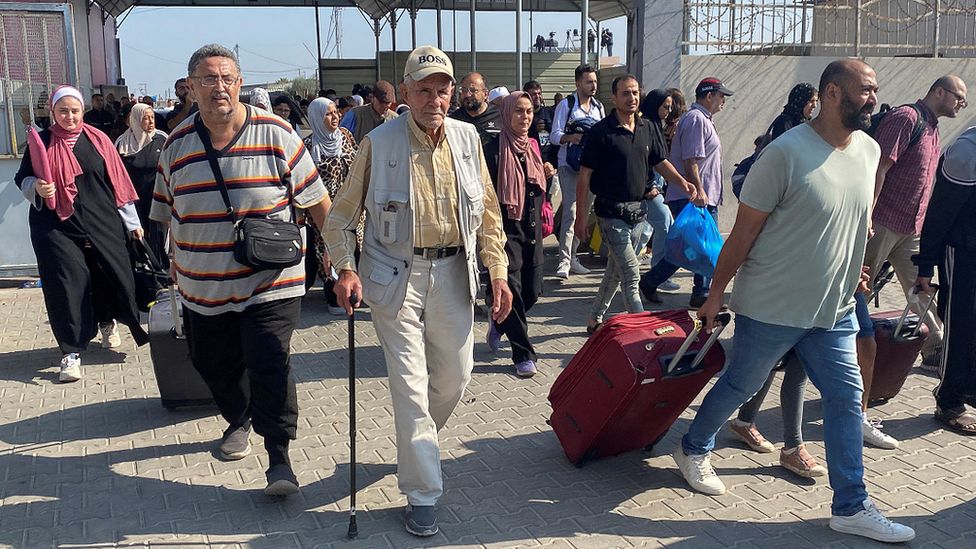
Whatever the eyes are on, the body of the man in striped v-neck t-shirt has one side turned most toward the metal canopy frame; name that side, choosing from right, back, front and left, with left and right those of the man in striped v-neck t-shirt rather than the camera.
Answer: back

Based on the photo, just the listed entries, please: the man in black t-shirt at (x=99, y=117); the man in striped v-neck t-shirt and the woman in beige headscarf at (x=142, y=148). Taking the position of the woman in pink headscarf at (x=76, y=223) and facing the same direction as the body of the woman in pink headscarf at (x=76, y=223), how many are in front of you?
1

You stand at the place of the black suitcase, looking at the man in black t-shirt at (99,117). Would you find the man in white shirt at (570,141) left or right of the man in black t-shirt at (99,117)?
right

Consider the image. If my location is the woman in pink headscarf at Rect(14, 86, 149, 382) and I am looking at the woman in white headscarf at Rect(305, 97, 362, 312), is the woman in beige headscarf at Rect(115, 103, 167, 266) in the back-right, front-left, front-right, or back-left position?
front-left

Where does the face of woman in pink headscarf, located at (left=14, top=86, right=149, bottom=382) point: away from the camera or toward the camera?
toward the camera

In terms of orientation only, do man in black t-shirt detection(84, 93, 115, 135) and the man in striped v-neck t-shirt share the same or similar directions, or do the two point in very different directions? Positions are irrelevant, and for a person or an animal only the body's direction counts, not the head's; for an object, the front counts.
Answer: same or similar directions

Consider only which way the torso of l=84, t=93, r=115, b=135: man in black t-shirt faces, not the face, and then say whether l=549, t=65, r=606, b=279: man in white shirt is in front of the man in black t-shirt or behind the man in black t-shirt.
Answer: in front

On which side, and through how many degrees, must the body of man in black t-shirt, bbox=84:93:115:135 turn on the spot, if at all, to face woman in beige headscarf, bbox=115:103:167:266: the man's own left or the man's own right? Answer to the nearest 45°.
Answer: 0° — they already face them

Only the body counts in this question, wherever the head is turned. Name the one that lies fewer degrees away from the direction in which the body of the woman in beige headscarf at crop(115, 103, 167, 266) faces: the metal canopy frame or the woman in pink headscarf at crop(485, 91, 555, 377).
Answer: the woman in pink headscarf

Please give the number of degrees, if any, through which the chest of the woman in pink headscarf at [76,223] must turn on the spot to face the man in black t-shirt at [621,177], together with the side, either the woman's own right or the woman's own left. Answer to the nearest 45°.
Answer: approximately 90° to the woman's own left

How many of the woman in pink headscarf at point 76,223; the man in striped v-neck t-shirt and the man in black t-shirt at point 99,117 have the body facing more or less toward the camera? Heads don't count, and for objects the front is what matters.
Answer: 3

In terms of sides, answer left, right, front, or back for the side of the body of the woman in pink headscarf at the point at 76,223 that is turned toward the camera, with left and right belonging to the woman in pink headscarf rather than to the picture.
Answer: front

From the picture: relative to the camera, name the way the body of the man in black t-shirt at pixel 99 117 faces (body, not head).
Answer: toward the camera

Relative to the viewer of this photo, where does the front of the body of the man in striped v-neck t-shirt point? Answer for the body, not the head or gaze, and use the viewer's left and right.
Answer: facing the viewer

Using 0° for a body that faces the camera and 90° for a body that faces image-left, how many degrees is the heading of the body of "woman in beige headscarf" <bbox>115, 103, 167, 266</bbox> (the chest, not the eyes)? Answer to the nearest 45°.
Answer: approximately 315°
